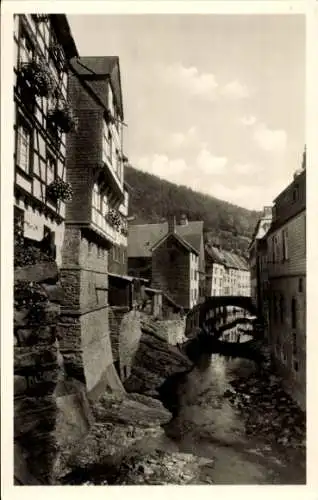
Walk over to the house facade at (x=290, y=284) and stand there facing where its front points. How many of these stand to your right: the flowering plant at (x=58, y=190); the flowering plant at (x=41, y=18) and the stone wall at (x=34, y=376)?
0

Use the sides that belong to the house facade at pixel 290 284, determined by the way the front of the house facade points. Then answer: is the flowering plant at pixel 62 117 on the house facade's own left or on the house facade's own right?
on the house facade's own left

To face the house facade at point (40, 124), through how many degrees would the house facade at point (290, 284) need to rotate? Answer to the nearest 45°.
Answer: approximately 45° to its left

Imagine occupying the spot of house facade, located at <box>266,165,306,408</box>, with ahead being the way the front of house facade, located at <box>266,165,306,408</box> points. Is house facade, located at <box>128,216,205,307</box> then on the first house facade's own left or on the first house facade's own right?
on the first house facade's own right

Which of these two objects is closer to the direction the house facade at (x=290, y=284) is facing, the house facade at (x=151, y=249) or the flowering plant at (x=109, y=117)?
the flowering plant

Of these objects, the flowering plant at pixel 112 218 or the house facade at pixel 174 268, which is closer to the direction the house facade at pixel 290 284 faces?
the flowering plant

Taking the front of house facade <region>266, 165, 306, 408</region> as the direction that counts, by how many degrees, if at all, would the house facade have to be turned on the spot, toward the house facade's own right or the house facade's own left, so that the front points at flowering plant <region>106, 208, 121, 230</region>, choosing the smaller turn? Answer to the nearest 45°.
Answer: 0° — it already faces it

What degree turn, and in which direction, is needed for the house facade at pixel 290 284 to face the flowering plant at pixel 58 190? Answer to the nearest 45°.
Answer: approximately 45° to its left

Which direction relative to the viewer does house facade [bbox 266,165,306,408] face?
to the viewer's left

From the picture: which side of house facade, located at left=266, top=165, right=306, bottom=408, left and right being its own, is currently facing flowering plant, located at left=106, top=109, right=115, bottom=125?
front

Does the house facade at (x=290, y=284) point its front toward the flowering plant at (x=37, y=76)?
no

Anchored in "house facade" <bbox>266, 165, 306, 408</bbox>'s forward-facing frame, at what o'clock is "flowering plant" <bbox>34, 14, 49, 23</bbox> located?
The flowering plant is roughly at 10 o'clock from the house facade.
